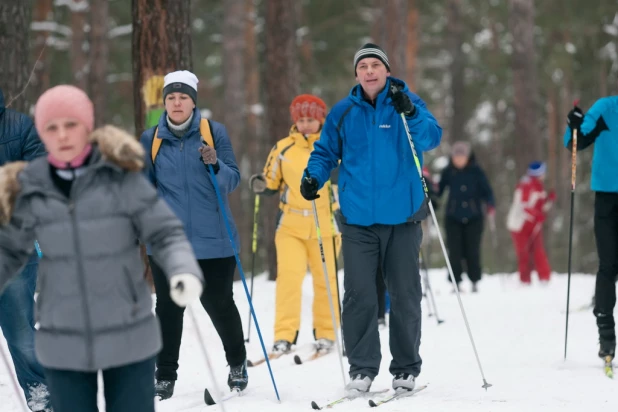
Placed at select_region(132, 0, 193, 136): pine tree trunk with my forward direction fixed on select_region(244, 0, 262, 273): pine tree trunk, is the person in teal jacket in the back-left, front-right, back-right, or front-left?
back-right

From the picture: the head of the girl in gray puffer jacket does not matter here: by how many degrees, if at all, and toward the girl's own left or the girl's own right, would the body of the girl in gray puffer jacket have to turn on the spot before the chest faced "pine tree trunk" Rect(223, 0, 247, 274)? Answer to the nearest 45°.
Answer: approximately 180°

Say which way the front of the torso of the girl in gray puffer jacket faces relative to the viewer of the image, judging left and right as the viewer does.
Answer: facing the viewer

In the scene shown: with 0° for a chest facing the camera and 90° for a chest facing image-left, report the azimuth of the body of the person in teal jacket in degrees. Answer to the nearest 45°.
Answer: approximately 0°

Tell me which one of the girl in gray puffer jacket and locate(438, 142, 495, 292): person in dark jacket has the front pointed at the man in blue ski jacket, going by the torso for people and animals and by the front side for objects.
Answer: the person in dark jacket

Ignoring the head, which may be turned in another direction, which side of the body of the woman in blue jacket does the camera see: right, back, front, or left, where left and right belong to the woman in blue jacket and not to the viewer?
front

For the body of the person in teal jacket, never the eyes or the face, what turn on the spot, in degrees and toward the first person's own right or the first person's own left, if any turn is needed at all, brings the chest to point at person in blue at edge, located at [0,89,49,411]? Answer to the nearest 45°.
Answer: approximately 45° to the first person's own right

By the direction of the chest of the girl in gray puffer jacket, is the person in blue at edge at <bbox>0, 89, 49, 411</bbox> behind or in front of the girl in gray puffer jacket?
behind

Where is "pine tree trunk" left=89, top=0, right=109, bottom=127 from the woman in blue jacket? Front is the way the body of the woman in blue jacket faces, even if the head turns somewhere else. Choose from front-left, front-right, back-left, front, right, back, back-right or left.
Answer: back

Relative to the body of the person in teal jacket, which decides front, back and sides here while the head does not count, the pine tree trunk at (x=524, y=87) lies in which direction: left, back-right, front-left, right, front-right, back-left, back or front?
back

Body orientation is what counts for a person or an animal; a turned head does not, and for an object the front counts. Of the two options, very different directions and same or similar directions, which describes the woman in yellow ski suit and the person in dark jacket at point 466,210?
same or similar directions

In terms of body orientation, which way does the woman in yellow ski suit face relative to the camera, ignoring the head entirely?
toward the camera

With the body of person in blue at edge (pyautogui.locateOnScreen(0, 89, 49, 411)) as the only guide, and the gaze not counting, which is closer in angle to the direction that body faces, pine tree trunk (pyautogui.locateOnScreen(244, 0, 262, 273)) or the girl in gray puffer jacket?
the girl in gray puffer jacket
